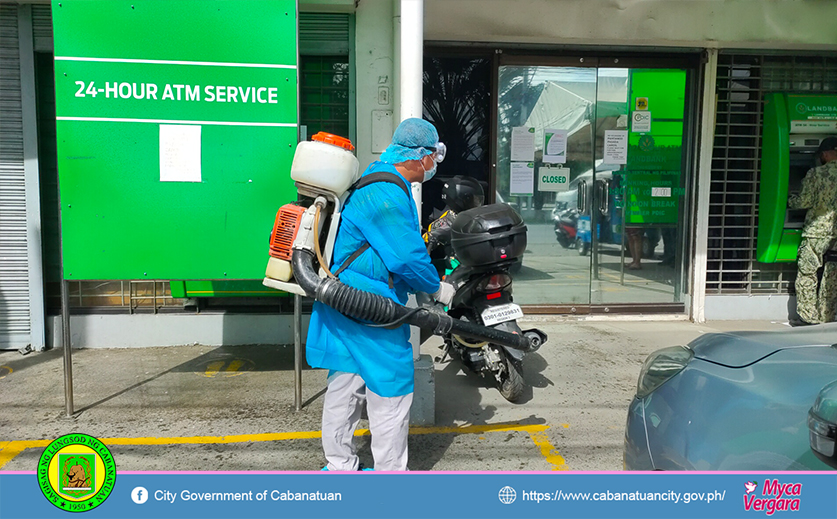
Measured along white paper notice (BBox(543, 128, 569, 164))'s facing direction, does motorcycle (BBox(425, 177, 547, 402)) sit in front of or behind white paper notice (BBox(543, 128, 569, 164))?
in front

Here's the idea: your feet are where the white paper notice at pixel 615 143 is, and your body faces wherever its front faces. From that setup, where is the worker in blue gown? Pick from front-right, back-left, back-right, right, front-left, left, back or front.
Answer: front

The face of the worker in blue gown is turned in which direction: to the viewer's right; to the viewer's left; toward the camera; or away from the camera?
to the viewer's right

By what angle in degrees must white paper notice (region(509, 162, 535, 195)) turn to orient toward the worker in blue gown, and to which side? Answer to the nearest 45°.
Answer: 0° — it already faces them

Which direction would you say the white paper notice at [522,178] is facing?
toward the camera

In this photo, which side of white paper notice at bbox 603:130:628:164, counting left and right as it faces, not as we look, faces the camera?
front

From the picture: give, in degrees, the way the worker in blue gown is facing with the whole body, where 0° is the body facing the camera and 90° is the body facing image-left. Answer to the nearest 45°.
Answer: approximately 270°

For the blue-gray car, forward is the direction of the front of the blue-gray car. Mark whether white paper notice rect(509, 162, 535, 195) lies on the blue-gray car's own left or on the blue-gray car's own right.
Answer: on the blue-gray car's own right

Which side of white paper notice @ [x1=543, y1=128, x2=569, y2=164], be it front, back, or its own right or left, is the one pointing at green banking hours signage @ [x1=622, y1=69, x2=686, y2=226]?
left

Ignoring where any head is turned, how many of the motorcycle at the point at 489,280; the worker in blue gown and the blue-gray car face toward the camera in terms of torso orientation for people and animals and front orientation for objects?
0
